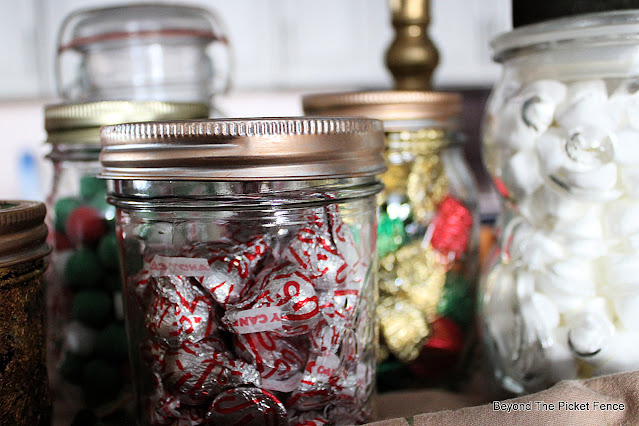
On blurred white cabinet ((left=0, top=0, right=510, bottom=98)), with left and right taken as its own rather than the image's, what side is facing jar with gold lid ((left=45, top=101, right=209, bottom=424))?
front

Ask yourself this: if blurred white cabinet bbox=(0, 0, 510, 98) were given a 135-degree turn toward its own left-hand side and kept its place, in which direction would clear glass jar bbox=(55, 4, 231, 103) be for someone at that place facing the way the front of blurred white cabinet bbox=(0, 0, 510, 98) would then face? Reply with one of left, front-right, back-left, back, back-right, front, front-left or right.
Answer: back-right

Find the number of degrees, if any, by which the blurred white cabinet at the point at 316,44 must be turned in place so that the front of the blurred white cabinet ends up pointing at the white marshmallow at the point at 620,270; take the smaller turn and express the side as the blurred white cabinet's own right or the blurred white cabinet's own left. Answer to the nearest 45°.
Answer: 0° — it already faces it

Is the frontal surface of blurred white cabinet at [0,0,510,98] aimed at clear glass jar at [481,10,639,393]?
yes

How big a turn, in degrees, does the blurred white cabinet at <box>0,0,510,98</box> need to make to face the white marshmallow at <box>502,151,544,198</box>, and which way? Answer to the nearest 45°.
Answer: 0° — it already faces it

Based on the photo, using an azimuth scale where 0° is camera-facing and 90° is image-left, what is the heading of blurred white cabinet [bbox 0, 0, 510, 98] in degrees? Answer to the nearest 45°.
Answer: approximately 0°

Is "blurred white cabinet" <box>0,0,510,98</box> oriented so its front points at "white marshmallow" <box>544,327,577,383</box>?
yes

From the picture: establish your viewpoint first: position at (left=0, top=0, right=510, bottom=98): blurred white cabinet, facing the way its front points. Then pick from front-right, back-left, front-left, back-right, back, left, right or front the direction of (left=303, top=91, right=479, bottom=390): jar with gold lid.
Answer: front

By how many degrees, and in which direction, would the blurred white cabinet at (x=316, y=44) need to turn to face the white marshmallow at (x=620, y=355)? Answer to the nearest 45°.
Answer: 0° — it already faces it

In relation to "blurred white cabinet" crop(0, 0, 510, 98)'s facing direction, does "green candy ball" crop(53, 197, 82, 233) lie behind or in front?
in front

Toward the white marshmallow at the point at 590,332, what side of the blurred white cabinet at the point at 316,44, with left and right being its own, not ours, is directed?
front

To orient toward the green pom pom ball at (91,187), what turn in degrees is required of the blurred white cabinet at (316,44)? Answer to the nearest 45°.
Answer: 0° — it already faces it

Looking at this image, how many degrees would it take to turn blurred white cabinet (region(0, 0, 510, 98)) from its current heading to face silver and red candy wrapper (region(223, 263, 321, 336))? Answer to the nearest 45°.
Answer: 0° — it already faces it

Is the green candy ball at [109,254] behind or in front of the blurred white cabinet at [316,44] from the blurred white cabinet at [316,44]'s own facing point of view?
in front

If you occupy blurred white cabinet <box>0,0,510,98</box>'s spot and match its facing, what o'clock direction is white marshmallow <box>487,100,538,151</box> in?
The white marshmallow is roughly at 12 o'clock from the blurred white cabinet.

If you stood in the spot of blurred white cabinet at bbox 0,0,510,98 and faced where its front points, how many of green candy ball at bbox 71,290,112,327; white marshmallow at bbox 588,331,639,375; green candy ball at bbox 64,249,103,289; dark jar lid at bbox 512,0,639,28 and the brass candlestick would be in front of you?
5

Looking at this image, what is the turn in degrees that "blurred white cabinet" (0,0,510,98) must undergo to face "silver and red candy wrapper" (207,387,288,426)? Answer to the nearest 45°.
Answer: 0° — it already faces it

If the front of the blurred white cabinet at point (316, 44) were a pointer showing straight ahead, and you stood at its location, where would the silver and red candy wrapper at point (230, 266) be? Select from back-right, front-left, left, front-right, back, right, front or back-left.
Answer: front

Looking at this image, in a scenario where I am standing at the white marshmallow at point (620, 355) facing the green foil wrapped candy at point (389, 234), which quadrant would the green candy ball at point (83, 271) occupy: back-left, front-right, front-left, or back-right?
front-left
